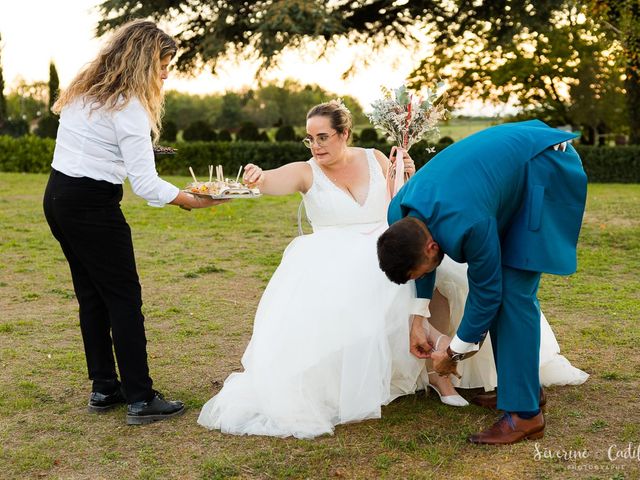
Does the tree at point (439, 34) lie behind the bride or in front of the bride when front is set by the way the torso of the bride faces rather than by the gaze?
behind

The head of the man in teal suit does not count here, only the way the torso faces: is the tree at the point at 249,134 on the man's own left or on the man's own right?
on the man's own right

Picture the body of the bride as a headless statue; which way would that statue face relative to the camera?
toward the camera

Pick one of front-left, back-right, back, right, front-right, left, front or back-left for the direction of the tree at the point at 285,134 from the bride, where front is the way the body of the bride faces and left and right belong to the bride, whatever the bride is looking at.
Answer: back

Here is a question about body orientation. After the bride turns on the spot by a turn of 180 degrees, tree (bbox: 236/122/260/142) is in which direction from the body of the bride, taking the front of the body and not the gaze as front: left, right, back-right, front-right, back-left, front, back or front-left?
front

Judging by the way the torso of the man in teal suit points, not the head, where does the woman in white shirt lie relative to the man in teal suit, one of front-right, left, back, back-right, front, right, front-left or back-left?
front

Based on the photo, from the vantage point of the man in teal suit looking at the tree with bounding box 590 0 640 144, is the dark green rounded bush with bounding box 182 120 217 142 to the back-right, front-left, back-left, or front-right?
front-left

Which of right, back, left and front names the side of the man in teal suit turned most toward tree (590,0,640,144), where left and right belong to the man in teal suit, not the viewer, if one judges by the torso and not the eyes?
right

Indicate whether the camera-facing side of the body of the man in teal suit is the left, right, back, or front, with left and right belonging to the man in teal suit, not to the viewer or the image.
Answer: left

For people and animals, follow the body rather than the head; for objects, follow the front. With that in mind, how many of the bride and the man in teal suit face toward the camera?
1

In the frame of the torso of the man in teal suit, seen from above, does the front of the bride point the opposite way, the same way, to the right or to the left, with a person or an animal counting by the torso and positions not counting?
to the left

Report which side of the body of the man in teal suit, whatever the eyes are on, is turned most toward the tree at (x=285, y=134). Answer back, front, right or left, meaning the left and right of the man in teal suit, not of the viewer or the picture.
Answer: right
